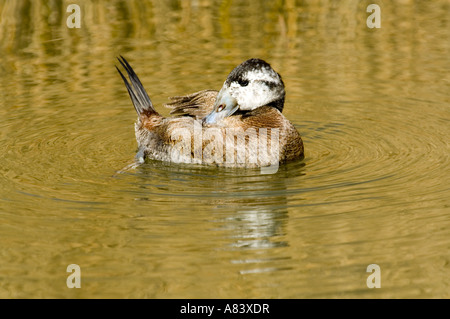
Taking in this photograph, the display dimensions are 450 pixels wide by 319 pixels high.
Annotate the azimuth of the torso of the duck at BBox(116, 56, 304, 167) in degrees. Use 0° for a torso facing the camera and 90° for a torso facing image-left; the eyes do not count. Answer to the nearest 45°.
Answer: approximately 270°
